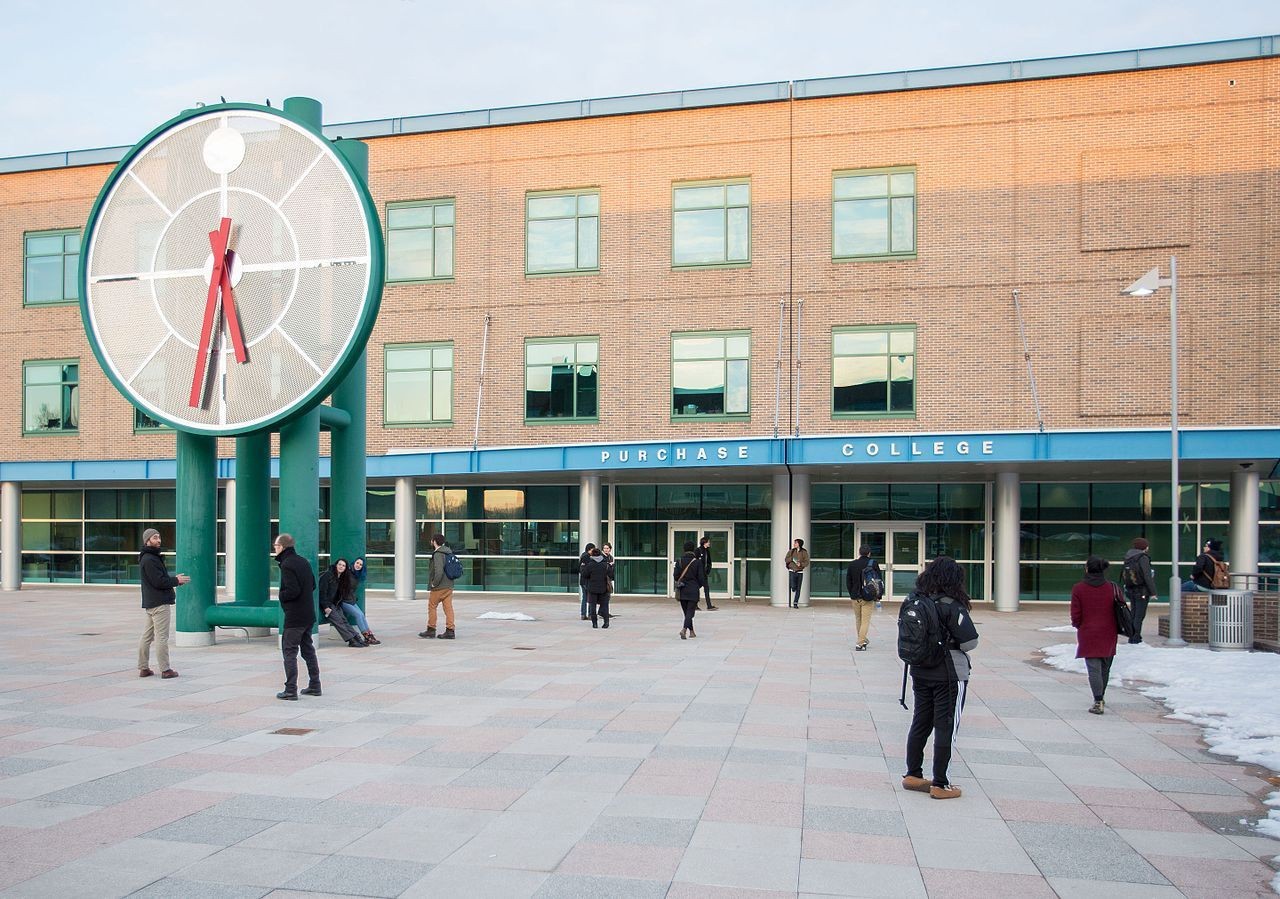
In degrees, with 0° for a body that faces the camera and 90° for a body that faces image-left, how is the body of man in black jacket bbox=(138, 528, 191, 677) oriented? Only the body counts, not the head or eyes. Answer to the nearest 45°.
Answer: approximately 270°

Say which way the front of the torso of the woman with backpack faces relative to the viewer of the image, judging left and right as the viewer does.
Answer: facing away from the viewer and to the right of the viewer

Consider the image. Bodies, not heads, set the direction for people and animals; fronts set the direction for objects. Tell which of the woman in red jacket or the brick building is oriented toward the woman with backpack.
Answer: the brick building

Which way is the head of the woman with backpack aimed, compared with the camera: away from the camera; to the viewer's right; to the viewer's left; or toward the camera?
away from the camera

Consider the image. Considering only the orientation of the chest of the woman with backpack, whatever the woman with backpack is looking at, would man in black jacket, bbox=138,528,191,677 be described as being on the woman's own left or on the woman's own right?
on the woman's own left

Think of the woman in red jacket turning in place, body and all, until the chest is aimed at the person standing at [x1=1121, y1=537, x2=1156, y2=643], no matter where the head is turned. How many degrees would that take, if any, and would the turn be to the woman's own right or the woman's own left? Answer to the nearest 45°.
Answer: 0° — they already face them

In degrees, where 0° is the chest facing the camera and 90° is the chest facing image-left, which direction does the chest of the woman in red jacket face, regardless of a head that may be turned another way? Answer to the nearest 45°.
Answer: approximately 180°

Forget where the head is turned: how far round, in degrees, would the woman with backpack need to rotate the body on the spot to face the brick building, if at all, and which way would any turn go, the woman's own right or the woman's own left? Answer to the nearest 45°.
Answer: approximately 45° to the woman's own left

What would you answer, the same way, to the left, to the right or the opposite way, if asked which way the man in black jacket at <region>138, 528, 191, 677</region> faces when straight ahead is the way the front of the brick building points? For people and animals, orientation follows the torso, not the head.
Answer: to the left
